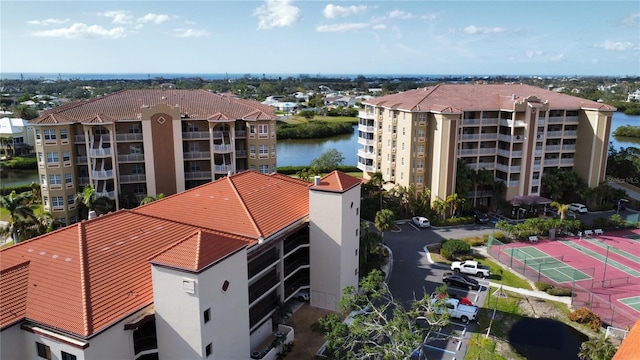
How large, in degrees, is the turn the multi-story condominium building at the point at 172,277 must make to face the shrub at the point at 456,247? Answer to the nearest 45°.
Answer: approximately 90° to its left

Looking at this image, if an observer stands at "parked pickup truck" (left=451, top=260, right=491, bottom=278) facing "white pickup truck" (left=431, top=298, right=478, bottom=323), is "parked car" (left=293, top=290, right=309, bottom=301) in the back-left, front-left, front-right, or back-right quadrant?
front-right

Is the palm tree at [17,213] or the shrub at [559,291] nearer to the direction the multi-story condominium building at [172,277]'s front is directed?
the shrub

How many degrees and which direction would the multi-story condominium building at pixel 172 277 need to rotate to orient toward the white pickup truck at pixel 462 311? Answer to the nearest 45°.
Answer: approximately 45° to its left

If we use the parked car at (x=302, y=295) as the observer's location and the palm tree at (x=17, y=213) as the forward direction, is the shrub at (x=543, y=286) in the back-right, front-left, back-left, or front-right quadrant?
back-right

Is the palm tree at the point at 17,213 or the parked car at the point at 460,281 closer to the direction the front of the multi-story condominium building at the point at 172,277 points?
the parked car

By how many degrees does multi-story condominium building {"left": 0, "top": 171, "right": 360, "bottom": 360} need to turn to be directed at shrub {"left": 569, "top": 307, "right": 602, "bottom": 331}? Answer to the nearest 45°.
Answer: approximately 45° to its left

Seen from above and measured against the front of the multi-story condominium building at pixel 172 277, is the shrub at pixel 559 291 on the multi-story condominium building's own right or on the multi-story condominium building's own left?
on the multi-story condominium building's own left

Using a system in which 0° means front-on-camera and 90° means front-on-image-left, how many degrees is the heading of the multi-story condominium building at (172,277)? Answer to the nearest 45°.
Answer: approximately 315°

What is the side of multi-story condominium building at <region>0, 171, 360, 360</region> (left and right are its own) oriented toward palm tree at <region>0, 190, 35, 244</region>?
back
